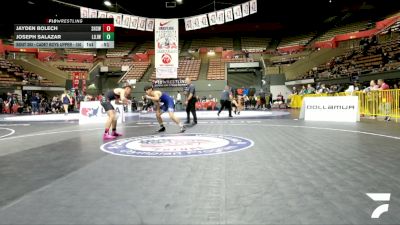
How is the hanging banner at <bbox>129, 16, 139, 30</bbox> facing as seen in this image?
toward the camera

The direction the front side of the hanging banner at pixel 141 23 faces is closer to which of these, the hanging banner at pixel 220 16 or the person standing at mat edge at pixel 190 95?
the person standing at mat edge

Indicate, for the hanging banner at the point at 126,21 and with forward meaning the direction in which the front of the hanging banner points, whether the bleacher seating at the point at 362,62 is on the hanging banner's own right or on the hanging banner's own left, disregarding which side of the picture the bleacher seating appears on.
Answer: on the hanging banner's own left

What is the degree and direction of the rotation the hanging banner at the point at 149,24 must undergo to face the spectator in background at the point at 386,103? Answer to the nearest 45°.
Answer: approximately 45° to its left

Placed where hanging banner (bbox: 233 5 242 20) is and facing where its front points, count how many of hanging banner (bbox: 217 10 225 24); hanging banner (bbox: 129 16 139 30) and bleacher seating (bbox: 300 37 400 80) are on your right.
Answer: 2

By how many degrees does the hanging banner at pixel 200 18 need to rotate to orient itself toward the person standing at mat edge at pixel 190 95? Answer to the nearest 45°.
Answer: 0° — it already faces them

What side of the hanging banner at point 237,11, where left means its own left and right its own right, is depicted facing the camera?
front

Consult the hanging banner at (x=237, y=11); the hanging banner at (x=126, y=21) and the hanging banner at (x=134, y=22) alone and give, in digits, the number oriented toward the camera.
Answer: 3

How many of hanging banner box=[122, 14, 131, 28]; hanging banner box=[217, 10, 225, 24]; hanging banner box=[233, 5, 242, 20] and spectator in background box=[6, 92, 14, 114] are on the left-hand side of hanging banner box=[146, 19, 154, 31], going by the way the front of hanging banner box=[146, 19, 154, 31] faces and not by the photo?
2

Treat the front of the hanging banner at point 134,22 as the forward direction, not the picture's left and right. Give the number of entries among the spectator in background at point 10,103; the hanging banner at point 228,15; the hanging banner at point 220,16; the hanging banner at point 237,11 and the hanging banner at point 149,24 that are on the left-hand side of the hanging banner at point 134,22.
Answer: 4

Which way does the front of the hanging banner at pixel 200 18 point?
toward the camera
